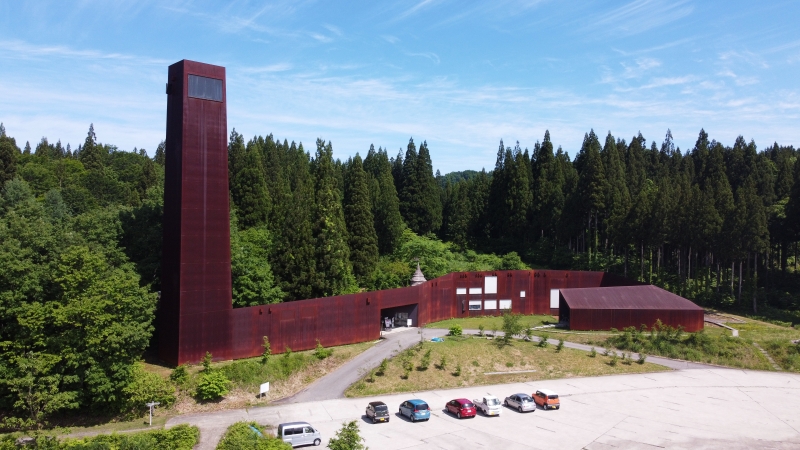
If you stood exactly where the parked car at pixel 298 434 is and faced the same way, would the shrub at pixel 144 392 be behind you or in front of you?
behind

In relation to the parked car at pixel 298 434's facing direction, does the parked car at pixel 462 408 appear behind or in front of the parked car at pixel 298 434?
in front

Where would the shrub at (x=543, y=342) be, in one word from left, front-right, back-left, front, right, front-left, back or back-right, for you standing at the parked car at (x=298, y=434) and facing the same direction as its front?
front-left

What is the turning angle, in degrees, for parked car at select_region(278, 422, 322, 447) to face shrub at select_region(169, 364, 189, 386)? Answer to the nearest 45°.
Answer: approximately 135° to its left

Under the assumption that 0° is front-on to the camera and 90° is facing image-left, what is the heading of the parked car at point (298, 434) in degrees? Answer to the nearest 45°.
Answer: approximately 270°

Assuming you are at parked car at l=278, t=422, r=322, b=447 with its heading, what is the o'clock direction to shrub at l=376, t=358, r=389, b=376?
The shrub is roughly at 10 o'clock from the parked car.

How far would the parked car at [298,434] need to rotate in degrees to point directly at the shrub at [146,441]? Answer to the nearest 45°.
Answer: approximately 180°

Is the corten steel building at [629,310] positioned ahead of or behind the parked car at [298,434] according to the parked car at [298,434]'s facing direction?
ahead

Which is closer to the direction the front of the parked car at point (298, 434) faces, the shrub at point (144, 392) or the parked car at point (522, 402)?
the parked car

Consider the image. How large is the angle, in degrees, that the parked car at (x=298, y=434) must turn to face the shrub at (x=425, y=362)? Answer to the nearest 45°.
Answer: approximately 45° to its left

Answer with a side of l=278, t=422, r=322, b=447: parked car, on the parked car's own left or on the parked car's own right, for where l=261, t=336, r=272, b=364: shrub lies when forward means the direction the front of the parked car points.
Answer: on the parked car's own left

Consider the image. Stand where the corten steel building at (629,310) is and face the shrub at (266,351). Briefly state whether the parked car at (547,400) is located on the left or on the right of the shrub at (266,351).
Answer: left
